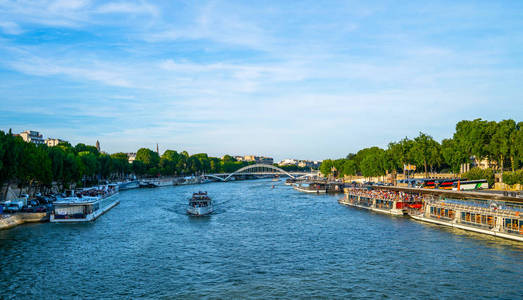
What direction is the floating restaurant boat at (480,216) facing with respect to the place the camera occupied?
facing away from the viewer and to the left of the viewer
